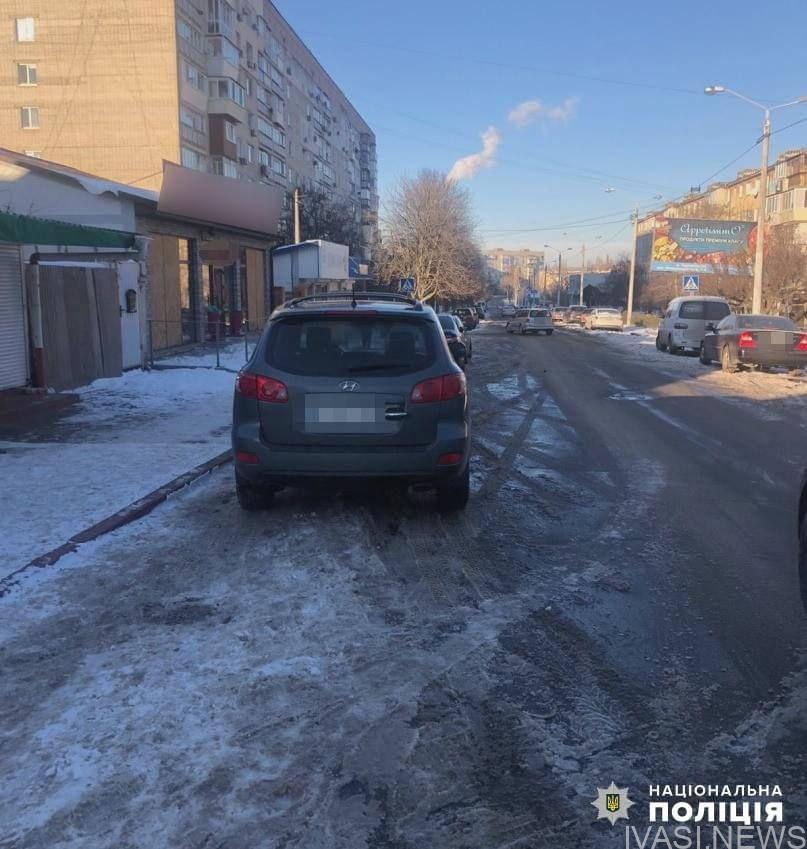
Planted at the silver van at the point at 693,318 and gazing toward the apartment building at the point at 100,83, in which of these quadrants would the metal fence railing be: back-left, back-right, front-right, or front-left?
front-left

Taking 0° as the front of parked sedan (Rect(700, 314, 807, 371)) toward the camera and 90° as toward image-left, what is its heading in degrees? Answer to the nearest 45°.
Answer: approximately 135°

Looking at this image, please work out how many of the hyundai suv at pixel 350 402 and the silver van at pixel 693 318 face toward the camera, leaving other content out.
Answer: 0

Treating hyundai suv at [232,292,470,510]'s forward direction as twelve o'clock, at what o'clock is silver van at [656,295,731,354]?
The silver van is roughly at 1 o'clock from the hyundai suv.

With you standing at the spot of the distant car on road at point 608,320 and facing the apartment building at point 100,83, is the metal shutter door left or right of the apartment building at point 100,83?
left

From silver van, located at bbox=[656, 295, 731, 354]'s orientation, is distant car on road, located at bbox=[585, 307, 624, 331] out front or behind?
out front

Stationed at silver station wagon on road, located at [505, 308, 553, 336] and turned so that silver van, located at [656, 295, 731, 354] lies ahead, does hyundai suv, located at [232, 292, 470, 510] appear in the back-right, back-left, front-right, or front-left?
front-right

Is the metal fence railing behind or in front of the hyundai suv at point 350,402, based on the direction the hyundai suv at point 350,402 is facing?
in front

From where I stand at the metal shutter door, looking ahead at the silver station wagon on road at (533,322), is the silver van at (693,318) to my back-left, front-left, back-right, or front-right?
front-right

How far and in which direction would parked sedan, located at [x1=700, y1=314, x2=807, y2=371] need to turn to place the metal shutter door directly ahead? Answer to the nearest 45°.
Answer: approximately 90° to its left

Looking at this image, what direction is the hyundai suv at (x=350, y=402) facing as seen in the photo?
away from the camera

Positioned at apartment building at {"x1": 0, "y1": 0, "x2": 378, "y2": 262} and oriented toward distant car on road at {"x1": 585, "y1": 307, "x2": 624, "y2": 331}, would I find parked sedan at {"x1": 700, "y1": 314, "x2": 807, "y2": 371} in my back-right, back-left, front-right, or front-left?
front-right
